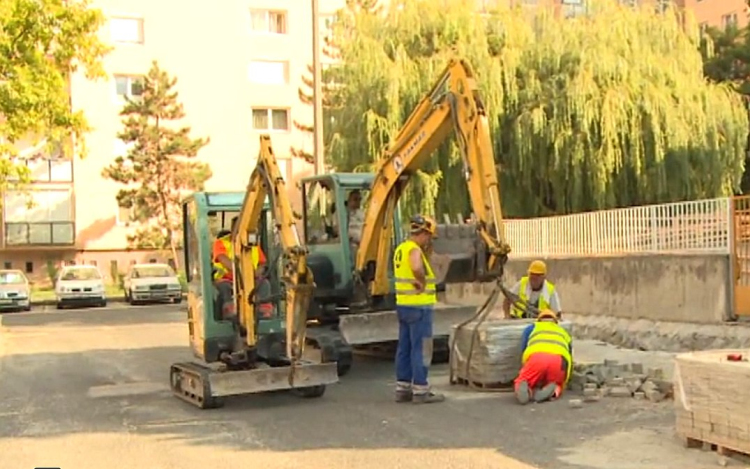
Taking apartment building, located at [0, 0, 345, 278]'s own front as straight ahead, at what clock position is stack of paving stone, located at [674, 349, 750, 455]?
The stack of paving stone is roughly at 12 o'clock from the apartment building.

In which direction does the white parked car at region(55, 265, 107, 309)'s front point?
toward the camera

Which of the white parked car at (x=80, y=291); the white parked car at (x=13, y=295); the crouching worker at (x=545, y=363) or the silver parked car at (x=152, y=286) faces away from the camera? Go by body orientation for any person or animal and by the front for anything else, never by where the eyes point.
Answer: the crouching worker

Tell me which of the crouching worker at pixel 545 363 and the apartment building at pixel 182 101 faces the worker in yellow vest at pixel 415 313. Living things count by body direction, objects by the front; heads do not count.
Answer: the apartment building

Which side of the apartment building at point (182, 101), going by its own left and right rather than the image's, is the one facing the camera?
front

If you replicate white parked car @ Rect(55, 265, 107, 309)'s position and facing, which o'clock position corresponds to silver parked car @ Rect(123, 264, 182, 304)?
The silver parked car is roughly at 9 o'clock from the white parked car.

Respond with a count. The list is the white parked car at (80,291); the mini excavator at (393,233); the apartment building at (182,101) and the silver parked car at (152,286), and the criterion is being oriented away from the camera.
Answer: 0

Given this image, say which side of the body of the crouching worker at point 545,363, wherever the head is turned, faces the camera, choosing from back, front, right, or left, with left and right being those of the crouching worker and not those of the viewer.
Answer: back

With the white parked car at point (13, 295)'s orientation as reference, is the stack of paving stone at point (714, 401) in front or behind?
in front

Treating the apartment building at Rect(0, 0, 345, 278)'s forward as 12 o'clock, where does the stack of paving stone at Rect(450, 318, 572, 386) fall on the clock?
The stack of paving stone is roughly at 12 o'clock from the apartment building.

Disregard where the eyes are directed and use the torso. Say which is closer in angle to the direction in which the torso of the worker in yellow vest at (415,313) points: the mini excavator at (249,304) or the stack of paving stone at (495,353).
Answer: the stack of paving stone

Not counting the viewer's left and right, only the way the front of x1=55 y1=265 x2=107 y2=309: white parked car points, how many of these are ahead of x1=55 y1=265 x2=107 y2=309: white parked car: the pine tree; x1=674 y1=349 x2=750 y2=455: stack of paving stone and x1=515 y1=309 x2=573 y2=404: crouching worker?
2

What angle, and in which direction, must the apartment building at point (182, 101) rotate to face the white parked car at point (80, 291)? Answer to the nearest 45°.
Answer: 0° — it already faces it

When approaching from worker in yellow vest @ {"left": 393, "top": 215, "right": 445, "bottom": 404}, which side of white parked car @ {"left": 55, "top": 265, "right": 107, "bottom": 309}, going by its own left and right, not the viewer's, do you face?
front

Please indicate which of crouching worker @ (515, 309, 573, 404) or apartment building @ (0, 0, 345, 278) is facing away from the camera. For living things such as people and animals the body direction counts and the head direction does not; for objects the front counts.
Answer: the crouching worker

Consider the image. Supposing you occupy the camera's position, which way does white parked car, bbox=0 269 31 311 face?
facing the viewer
